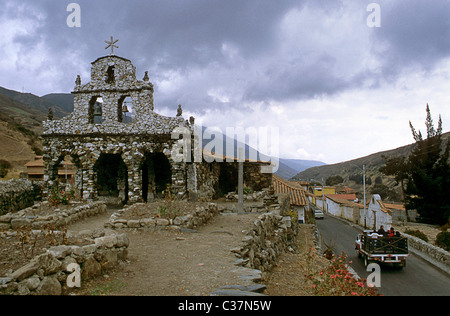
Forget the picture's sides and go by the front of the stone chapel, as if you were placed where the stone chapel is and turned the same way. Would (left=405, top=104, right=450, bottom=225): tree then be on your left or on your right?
on your left

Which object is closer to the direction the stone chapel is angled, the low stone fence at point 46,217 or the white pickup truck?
the low stone fence

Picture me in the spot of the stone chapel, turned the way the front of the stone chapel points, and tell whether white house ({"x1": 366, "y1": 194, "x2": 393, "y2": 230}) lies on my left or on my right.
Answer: on my left

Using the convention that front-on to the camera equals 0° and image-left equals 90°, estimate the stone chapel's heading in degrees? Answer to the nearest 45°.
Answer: approximately 0°

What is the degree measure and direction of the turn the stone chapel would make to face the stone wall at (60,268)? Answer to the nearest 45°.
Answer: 0° — it already faces it

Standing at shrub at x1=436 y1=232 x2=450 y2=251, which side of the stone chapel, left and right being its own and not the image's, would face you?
left

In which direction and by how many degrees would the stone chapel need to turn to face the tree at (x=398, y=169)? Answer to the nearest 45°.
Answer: approximately 135° to its left

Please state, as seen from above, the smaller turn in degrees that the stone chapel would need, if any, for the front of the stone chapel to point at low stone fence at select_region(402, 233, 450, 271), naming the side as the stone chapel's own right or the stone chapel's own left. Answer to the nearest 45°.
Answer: approximately 90° to the stone chapel's own left

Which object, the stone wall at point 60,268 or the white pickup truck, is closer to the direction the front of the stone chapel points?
the stone wall
